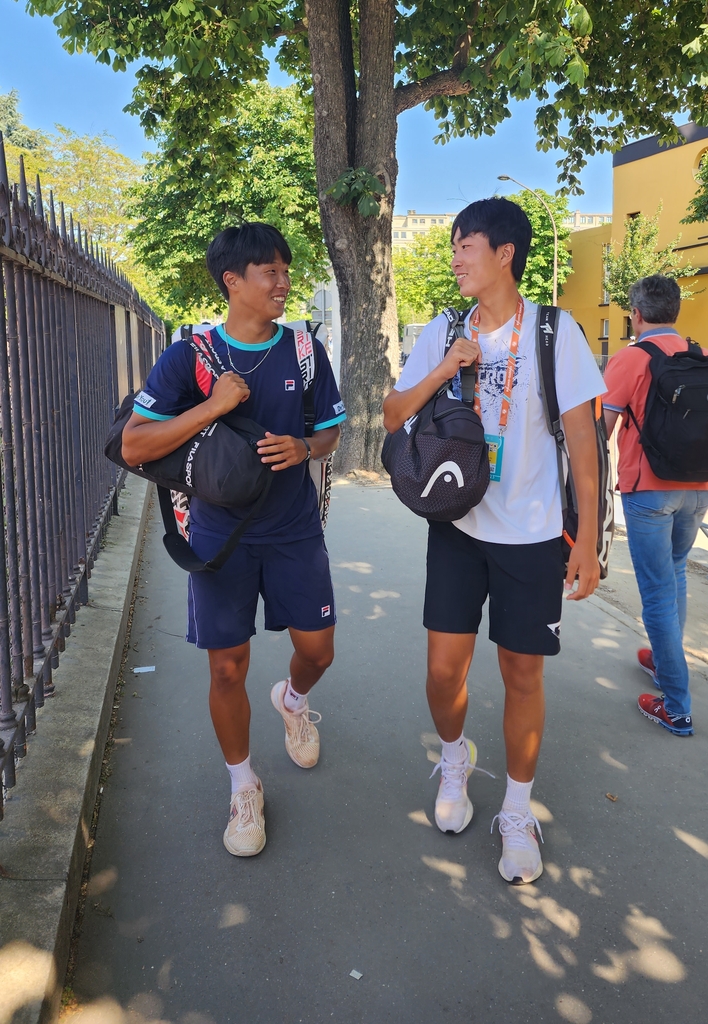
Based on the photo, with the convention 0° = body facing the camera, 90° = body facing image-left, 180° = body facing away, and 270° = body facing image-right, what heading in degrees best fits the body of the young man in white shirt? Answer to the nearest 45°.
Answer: approximately 0°

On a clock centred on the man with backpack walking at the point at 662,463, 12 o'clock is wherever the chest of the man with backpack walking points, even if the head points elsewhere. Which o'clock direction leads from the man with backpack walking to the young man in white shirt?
The young man in white shirt is roughly at 8 o'clock from the man with backpack walking.

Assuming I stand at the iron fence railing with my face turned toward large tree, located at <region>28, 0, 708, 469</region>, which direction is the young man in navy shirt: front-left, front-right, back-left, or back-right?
back-right

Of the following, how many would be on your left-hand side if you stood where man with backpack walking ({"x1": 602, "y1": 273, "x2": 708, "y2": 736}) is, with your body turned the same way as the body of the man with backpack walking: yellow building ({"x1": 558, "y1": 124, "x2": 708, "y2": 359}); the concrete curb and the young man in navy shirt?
2

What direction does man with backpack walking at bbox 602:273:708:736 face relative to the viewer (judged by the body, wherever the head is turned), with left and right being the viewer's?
facing away from the viewer and to the left of the viewer

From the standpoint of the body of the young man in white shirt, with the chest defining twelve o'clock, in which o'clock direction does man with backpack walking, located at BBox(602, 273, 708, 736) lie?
The man with backpack walking is roughly at 7 o'clock from the young man in white shirt.

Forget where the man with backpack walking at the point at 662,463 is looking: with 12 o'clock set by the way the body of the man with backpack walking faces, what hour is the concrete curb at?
The concrete curb is roughly at 9 o'clock from the man with backpack walking.

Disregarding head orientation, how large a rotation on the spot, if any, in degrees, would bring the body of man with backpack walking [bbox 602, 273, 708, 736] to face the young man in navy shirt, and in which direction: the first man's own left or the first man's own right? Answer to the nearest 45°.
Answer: approximately 90° to the first man's own left

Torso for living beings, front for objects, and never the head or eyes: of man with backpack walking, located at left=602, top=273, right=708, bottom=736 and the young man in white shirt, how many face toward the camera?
1

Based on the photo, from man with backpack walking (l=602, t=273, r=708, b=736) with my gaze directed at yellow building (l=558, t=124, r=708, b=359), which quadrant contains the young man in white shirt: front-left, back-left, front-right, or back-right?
back-left

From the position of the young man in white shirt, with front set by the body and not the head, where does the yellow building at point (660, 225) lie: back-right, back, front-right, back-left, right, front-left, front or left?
back

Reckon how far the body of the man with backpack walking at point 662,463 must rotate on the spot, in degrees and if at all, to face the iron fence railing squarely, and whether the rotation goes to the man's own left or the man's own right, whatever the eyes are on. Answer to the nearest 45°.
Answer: approximately 90° to the man's own left

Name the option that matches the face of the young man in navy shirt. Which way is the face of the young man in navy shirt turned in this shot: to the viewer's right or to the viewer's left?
to the viewer's right

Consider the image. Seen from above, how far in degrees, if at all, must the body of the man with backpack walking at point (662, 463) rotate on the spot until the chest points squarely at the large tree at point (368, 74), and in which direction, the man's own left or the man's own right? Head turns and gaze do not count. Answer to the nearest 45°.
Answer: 0° — they already face it

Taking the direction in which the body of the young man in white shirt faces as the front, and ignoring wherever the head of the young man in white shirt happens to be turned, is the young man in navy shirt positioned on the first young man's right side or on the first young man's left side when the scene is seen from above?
on the first young man's right side
